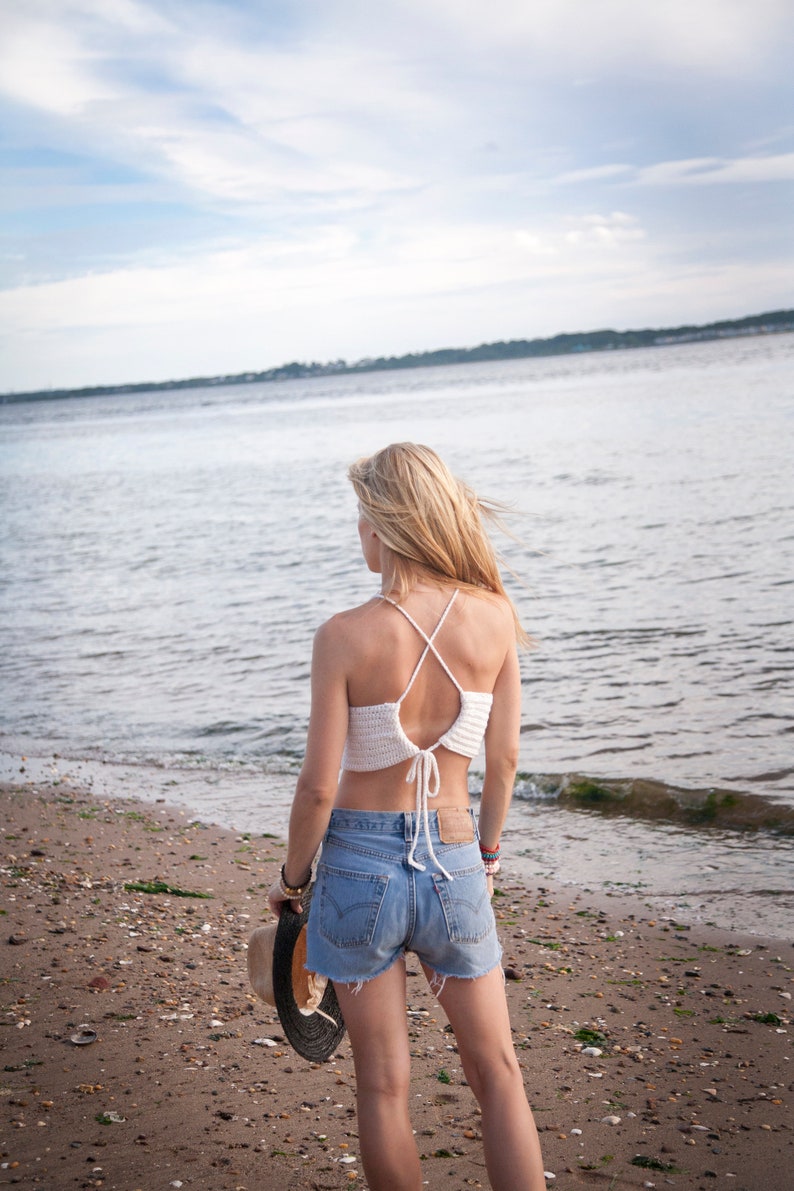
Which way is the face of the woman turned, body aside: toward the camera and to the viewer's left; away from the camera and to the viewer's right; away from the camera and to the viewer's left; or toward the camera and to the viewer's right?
away from the camera and to the viewer's left

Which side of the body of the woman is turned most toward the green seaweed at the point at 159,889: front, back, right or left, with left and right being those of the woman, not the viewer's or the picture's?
front

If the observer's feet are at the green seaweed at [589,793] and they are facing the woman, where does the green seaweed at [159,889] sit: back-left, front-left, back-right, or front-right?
front-right

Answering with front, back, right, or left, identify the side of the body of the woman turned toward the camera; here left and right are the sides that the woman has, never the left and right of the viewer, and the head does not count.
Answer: back

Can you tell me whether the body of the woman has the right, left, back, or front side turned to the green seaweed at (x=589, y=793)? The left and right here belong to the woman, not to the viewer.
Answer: front

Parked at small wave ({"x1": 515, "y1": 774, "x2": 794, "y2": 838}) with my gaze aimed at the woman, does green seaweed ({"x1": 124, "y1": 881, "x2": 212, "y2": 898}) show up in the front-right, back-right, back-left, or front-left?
front-right
